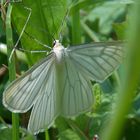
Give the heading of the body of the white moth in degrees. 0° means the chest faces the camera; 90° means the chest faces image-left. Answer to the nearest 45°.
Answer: approximately 180°
